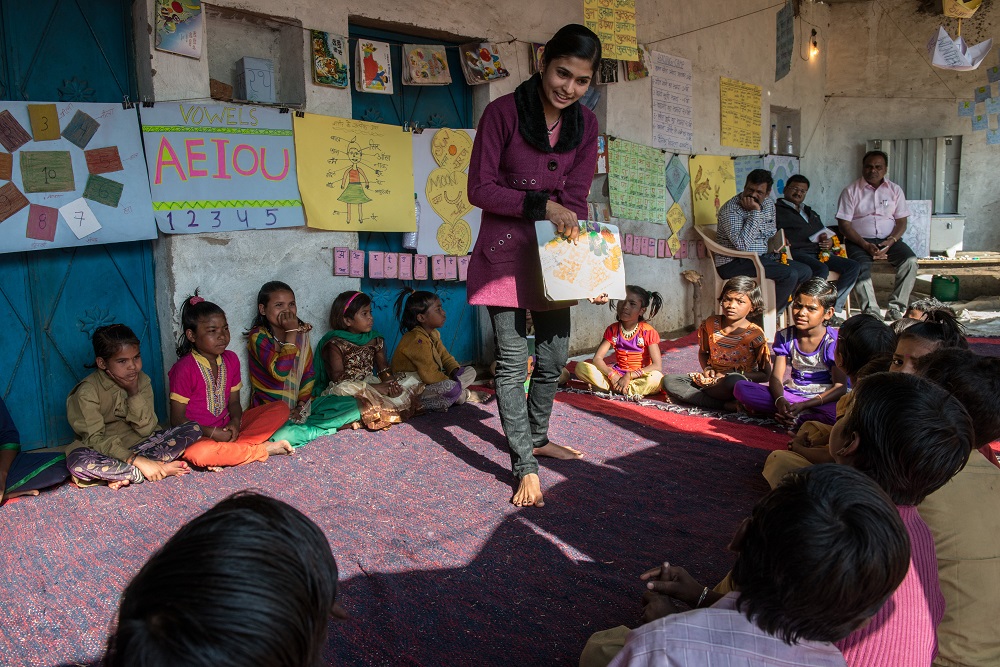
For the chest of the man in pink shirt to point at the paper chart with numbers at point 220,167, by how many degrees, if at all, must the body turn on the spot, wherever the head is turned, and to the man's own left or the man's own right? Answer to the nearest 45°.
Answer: approximately 45° to the man's own right

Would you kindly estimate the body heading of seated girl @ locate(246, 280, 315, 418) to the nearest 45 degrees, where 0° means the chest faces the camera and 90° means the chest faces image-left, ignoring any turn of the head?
approximately 315°

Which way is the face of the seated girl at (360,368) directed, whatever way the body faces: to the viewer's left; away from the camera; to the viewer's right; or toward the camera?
to the viewer's right

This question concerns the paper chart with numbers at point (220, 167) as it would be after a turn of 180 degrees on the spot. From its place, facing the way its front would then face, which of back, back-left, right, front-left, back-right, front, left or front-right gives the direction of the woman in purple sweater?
back-right

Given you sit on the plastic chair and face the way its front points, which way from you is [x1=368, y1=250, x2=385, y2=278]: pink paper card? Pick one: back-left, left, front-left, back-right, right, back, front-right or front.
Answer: right

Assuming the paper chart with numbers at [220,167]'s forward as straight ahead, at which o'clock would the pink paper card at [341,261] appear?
The pink paper card is roughly at 8 o'clock from the paper chart with numbers.

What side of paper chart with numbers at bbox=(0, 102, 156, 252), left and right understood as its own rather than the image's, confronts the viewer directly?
front

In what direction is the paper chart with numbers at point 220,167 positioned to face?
toward the camera

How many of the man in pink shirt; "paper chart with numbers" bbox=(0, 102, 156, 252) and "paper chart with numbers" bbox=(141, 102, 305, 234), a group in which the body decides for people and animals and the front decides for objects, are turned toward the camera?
3

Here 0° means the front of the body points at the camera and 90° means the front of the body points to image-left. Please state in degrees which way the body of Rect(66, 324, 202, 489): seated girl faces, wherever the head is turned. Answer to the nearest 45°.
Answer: approximately 315°

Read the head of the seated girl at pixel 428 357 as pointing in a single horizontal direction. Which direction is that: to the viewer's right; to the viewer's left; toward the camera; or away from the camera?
to the viewer's right
